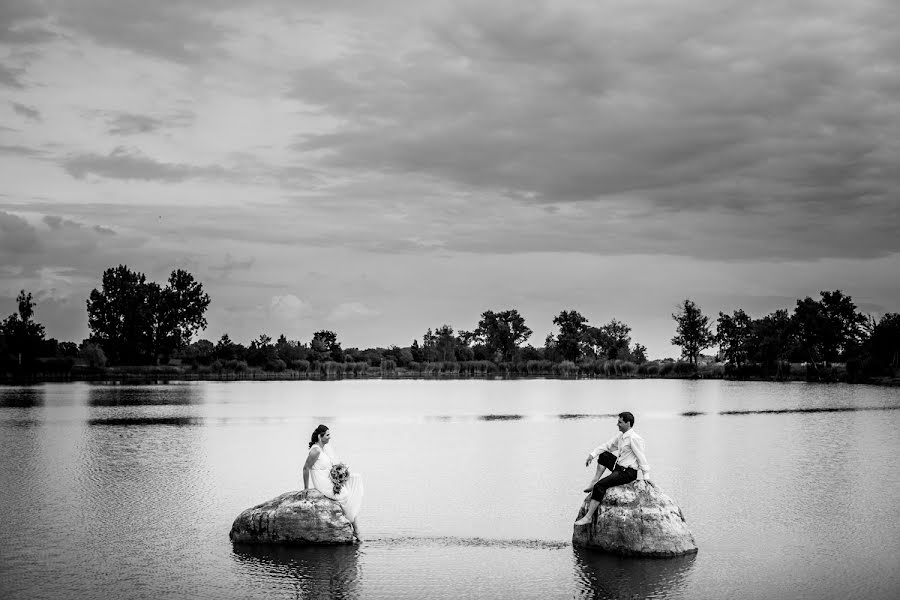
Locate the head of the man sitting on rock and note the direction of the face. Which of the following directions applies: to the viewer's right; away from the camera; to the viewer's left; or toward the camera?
to the viewer's left

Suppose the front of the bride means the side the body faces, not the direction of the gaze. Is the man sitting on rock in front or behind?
in front

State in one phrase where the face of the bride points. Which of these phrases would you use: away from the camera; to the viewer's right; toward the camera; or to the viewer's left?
to the viewer's right

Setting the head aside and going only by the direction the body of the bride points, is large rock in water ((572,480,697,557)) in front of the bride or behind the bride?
in front

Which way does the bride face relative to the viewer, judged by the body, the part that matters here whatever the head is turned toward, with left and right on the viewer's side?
facing to the right of the viewer
